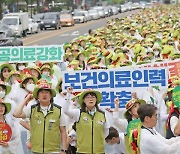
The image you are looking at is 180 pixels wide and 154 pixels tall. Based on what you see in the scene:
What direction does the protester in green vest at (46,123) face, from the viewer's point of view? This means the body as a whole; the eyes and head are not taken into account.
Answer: toward the camera

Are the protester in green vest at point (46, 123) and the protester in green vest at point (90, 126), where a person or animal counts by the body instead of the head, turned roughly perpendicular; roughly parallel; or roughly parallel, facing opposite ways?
roughly parallel

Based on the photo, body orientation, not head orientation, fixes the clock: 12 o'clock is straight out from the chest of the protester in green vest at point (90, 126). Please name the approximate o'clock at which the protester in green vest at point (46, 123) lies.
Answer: the protester in green vest at point (46, 123) is roughly at 3 o'clock from the protester in green vest at point (90, 126).

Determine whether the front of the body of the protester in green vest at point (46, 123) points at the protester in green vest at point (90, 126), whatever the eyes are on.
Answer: no

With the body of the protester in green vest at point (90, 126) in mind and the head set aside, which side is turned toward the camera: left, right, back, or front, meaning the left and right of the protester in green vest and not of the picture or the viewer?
front

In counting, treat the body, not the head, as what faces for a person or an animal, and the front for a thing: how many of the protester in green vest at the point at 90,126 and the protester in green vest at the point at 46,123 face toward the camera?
2
